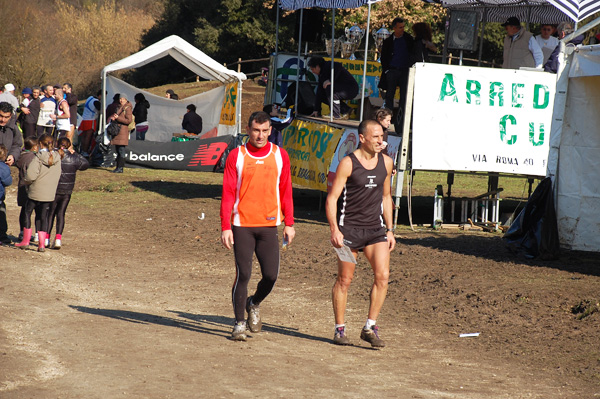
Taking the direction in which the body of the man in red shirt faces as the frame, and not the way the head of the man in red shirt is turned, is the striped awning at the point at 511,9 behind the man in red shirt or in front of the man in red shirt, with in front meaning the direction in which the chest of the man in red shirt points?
behind

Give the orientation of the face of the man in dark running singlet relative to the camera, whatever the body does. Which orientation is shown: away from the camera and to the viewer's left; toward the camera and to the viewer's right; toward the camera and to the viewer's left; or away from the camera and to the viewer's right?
toward the camera and to the viewer's right

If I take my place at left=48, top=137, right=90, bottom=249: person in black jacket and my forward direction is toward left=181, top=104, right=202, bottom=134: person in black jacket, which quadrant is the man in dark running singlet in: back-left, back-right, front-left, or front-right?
back-right

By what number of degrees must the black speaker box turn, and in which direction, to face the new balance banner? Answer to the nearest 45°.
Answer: approximately 135° to its right

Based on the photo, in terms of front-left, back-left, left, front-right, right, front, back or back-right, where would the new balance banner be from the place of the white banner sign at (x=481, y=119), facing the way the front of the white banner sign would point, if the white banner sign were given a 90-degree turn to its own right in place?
front-right

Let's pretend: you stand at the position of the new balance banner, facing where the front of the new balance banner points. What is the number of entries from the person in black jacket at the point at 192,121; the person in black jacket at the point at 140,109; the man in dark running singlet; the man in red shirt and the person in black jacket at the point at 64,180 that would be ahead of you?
3

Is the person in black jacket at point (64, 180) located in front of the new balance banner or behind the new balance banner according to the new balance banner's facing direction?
in front

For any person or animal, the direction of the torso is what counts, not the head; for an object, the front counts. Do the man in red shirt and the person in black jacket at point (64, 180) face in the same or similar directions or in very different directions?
very different directions

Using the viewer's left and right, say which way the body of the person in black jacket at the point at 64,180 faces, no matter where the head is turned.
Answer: facing away from the viewer

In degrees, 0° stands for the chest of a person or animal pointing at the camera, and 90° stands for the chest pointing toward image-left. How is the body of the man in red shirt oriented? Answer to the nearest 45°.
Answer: approximately 0°

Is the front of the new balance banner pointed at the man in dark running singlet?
yes
